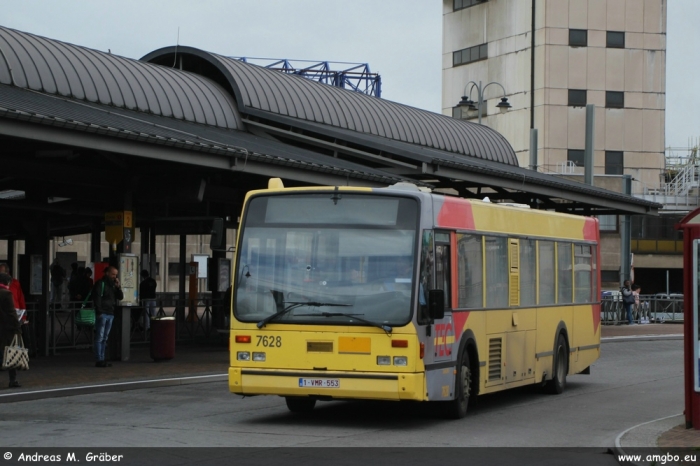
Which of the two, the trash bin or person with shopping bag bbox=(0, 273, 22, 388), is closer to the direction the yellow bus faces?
the person with shopping bag

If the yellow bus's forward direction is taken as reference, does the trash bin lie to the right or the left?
on its right

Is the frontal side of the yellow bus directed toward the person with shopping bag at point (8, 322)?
no

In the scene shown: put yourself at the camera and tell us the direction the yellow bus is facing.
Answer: facing the viewer and to the left of the viewer

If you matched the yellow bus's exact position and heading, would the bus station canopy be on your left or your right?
on your right

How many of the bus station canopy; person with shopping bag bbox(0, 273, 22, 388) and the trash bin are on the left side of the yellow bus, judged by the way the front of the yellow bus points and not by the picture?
0
